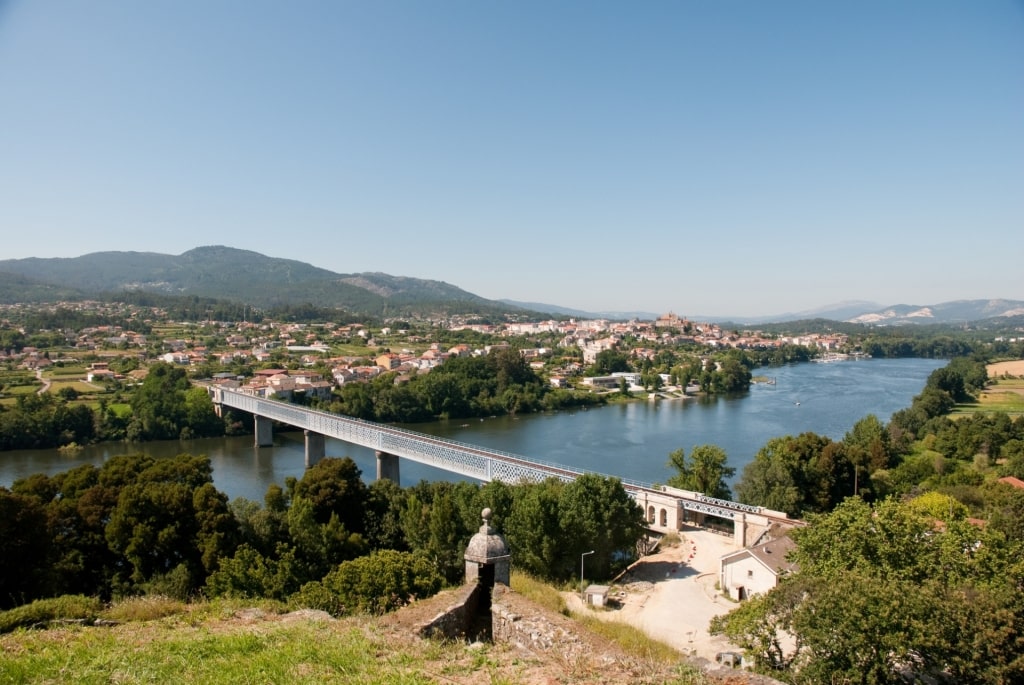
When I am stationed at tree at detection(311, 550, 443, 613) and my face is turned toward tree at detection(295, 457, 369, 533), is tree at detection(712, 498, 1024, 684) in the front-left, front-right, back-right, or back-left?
front-right

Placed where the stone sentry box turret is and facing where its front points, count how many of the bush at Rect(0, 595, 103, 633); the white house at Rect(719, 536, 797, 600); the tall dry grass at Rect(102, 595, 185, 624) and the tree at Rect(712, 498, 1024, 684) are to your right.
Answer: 2
